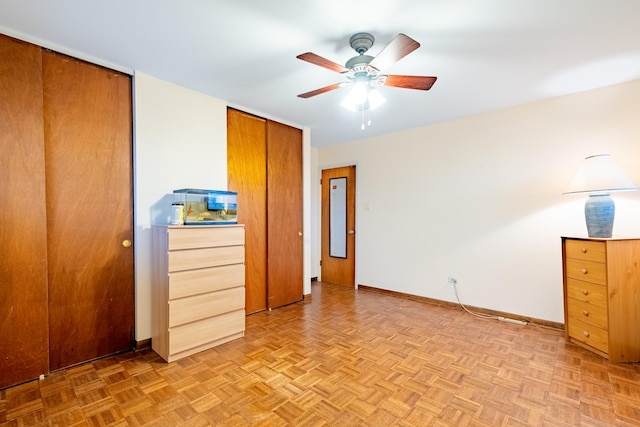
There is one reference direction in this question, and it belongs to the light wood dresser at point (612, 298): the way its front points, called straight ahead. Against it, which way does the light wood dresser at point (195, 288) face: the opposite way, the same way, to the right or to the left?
the opposite way

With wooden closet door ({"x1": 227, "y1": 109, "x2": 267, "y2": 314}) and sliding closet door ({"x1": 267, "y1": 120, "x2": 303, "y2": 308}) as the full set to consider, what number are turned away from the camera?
0

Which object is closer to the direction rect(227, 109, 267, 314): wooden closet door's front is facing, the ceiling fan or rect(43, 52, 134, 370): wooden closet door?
the ceiling fan

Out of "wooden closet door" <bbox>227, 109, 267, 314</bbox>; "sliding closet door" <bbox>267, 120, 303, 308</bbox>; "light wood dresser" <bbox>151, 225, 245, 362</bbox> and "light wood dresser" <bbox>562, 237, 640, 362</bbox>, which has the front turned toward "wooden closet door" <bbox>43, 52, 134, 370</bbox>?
"light wood dresser" <bbox>562, 237, 640, 362</bbox>

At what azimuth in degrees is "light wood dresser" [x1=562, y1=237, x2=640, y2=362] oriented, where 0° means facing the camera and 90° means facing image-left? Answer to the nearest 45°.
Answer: approximately 45°

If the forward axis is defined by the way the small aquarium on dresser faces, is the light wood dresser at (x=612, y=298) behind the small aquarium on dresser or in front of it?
in front

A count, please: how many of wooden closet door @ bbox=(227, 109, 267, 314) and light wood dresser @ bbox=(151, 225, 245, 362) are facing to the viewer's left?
0

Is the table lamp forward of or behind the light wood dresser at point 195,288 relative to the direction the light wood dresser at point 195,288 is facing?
forward

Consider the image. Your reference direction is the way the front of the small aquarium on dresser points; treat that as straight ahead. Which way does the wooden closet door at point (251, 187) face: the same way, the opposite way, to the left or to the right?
the same way

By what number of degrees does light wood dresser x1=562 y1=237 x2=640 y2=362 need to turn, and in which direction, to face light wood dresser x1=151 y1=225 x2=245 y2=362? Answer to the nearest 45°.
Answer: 0° — it already faces it

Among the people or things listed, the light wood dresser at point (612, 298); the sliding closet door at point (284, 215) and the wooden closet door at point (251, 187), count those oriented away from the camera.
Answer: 0

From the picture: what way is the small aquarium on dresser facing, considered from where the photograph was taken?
facing the viewer and to the right of the viewer

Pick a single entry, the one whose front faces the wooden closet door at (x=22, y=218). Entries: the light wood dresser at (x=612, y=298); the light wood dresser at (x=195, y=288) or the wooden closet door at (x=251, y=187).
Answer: the light wood dresser at (x=612, y=298)

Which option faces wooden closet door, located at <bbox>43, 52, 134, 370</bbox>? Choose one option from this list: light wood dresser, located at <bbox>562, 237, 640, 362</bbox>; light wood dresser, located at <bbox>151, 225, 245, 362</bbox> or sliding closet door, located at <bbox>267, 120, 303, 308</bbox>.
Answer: light wood dresser, located at <bbox>562, 237, 640, 362</bbox>

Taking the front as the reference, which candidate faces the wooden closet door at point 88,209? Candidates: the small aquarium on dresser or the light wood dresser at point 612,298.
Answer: the light wood dresser

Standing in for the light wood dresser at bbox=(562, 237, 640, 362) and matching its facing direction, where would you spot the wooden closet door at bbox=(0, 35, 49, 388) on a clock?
The wooden closet door is roughly at 12 o'clock from the light wood dresser.

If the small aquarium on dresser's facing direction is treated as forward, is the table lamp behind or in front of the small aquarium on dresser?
in front

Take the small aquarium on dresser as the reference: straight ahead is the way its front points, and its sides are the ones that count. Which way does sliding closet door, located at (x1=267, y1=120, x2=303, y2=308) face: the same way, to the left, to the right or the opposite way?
the same way

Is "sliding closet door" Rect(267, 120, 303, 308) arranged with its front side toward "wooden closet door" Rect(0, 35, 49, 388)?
no

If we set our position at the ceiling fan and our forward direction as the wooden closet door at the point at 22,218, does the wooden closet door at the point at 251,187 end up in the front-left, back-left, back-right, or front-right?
front-right

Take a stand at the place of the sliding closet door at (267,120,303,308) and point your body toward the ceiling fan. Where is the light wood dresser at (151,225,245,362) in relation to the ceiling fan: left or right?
right

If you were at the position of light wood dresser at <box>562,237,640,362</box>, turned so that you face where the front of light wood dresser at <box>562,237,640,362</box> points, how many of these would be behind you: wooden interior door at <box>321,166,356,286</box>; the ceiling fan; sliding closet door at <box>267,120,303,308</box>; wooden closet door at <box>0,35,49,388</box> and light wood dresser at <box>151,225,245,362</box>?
0
